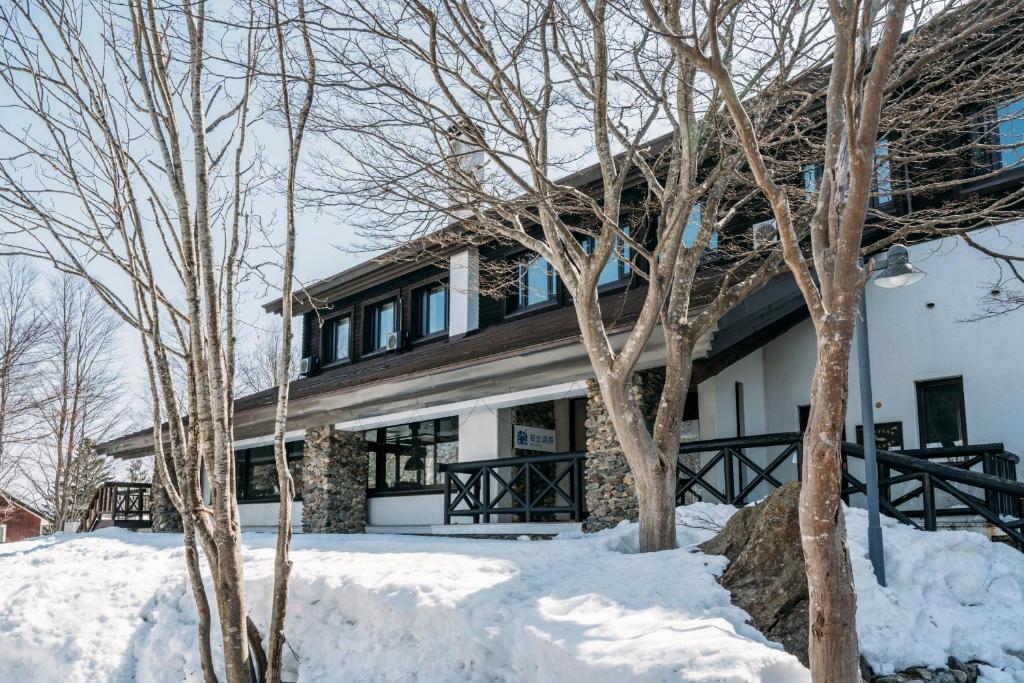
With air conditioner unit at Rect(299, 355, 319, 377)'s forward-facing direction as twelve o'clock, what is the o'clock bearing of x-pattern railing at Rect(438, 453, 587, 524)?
The x-pattern railing is roughly at 10 o'clock from the air conditioner unit.

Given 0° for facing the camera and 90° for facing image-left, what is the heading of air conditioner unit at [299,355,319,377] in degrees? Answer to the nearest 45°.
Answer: approximately 45°

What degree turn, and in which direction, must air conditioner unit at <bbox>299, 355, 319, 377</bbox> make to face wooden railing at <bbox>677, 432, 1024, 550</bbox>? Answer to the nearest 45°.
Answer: approximately 90° to its left

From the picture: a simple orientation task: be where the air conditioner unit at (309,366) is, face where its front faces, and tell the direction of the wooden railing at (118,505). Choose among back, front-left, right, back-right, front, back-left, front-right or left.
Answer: right

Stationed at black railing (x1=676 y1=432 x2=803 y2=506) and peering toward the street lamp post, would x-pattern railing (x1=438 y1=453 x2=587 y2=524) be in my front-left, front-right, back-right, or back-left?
back-right

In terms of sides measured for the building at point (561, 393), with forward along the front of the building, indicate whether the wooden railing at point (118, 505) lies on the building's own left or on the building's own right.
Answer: on the building's own right

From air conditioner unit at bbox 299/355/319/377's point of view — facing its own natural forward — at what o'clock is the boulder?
The boulder is roughly at 10 o'clock from the air conditioner unit.

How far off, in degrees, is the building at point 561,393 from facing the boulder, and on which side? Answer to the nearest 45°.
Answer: approximately 45° to its left

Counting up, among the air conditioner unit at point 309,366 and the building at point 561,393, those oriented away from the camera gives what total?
0

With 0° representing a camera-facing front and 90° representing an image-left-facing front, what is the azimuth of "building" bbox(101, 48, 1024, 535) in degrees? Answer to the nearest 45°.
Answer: approximately 45°

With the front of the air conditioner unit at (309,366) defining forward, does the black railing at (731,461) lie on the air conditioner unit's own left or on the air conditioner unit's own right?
on the air conditioner unit's own left

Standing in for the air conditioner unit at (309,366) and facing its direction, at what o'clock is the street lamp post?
The street lamp post is roughly at 10 o'clock from the air conditioner unit.
